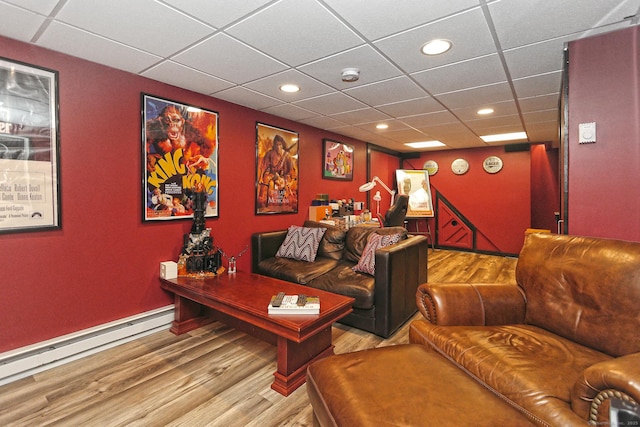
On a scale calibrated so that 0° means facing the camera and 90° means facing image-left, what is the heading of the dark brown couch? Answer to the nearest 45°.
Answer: approximately 45°

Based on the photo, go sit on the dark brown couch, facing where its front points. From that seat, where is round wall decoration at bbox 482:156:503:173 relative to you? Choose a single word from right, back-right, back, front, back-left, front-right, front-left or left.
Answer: back

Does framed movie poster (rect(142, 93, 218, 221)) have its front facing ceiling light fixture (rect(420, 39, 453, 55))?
yes

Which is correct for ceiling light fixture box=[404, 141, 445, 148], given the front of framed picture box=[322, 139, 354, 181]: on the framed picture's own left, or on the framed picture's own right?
on the framed picture's own left

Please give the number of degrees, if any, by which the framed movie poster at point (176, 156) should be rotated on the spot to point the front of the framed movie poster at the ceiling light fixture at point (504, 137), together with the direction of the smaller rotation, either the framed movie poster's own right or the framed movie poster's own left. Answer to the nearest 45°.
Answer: approximately 45° to the framed movie poster's own left

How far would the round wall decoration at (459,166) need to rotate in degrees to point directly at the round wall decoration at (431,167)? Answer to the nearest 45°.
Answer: approximately 90° to its right

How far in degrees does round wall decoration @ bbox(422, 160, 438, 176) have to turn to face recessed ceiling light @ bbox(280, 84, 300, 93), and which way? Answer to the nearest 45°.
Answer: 0° — it already faces it
